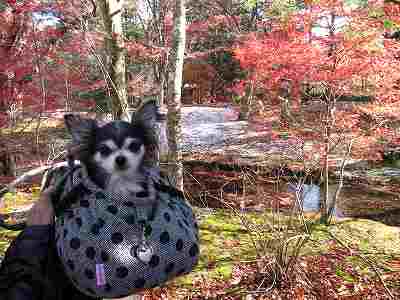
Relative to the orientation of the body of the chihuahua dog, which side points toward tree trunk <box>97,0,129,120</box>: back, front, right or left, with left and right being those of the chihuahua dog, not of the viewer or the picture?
back

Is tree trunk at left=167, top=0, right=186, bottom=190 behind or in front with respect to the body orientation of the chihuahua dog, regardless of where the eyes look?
behind

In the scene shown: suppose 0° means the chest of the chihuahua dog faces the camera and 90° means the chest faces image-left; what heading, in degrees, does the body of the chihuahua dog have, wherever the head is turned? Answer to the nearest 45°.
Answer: approximately 0°

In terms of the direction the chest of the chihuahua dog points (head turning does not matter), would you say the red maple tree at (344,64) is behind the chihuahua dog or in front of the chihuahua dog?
behind
